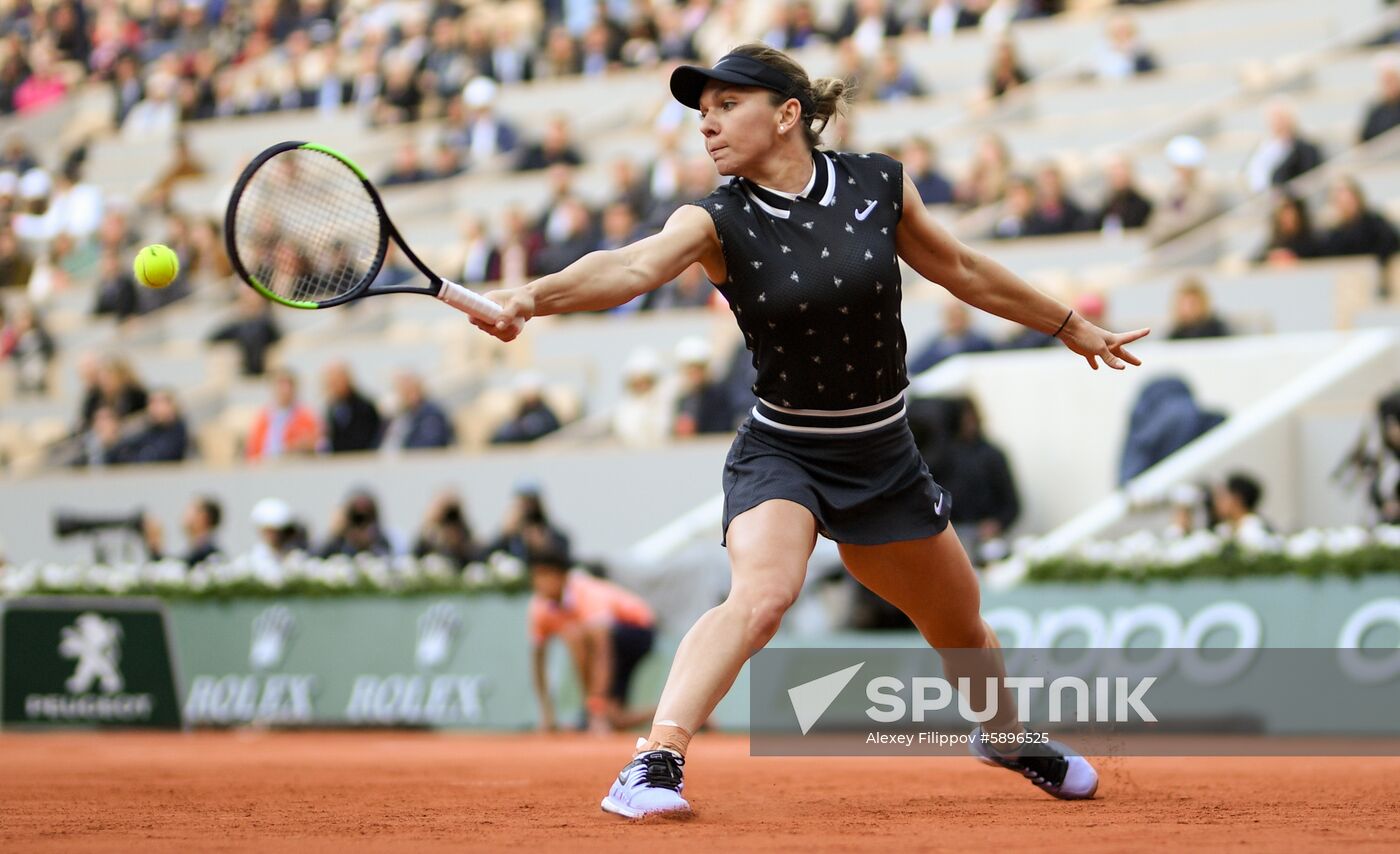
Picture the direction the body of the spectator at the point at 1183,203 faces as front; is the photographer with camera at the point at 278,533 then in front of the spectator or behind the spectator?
in front

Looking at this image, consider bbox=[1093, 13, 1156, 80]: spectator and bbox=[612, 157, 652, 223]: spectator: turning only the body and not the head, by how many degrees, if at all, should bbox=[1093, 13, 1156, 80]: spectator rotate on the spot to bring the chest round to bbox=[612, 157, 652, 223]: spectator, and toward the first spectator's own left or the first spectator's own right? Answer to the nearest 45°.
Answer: approximately 90° to the first spectator's own right

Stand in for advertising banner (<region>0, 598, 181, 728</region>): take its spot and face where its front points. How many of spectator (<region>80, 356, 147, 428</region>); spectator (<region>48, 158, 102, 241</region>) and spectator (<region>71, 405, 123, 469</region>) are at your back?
3

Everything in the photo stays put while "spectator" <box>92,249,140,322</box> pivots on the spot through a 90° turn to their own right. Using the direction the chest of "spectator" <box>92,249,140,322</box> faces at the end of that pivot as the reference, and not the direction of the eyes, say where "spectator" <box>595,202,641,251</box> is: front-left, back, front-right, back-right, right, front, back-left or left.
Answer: back-left

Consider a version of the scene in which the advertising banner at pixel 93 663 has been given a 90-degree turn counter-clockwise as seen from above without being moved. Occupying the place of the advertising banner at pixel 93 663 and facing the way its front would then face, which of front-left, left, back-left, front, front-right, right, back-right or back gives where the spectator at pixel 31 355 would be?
left

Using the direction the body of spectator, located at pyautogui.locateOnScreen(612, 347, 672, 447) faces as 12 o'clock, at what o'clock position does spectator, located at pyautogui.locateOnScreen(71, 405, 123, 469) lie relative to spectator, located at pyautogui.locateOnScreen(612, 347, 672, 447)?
spectator, located at pyautogui.locateOnScreen(71, 405, 123, 469) is roughly at 4 o'clock from spectator, located at pyautogui.locateOnScreen(612, 347, 672, 447).

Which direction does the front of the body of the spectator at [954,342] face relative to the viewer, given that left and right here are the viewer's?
facing the viewer

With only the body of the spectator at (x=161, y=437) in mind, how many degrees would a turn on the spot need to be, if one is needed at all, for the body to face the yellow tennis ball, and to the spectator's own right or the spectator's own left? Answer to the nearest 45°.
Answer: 0° — they already face it

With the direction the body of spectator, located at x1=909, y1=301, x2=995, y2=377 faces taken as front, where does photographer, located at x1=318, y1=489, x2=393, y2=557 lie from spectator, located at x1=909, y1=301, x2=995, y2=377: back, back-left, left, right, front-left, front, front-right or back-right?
right

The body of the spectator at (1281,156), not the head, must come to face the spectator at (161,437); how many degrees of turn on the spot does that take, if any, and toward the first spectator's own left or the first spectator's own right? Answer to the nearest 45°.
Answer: approximately 45° to the first spectator's own right
